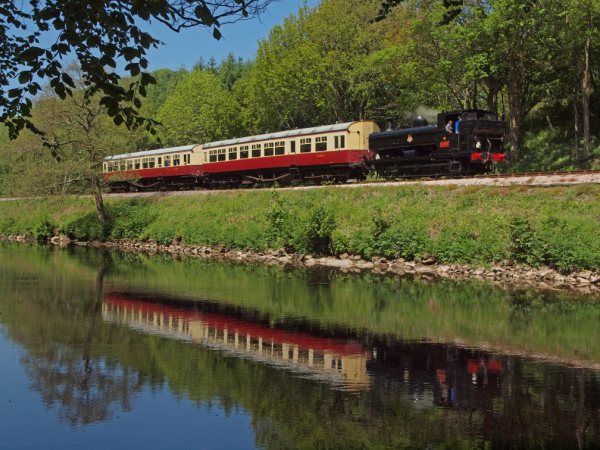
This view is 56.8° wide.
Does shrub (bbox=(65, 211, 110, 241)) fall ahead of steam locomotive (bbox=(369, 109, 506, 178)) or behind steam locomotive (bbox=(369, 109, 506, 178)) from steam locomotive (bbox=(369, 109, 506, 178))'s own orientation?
ahead

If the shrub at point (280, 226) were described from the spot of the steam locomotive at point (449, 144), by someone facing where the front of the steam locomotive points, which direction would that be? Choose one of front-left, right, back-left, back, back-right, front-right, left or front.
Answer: front-left

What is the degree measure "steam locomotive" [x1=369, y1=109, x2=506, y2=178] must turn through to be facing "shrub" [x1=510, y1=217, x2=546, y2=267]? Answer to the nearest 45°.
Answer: approximately 135° to its left

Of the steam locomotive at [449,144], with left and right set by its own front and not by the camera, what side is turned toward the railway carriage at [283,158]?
front
